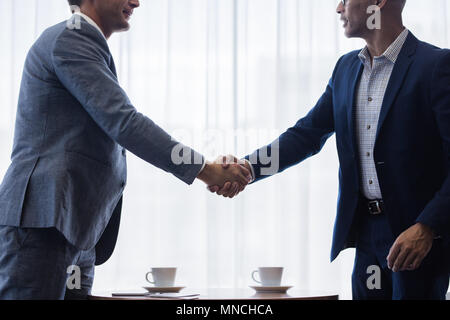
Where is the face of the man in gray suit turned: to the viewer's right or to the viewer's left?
to the viewer's right

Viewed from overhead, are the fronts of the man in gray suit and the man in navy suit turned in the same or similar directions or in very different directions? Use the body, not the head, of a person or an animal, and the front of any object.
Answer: very different directions

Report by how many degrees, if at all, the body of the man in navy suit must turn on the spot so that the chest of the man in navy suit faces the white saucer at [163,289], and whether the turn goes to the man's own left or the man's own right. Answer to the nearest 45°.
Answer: approximately 45° to the man's own right

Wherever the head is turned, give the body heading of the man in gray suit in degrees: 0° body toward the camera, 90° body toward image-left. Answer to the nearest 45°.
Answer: approximately 270°

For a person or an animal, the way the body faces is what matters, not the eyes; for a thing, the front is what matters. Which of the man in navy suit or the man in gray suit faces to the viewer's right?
the man in gray suit

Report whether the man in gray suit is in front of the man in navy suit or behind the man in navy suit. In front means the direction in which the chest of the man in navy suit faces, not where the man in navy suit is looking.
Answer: in front

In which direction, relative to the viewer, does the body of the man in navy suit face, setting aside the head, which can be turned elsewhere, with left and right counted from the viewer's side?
facing the viewer and to the left of the viewer

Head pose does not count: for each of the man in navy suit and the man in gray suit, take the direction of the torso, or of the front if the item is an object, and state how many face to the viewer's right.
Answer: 1

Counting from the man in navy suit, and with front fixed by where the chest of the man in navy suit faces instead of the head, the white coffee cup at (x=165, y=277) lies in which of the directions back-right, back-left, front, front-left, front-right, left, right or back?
front-right

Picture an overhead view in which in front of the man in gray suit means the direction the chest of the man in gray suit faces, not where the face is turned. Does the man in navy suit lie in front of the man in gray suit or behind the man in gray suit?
in front

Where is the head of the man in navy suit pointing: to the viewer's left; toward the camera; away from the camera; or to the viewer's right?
to the viewer's left
